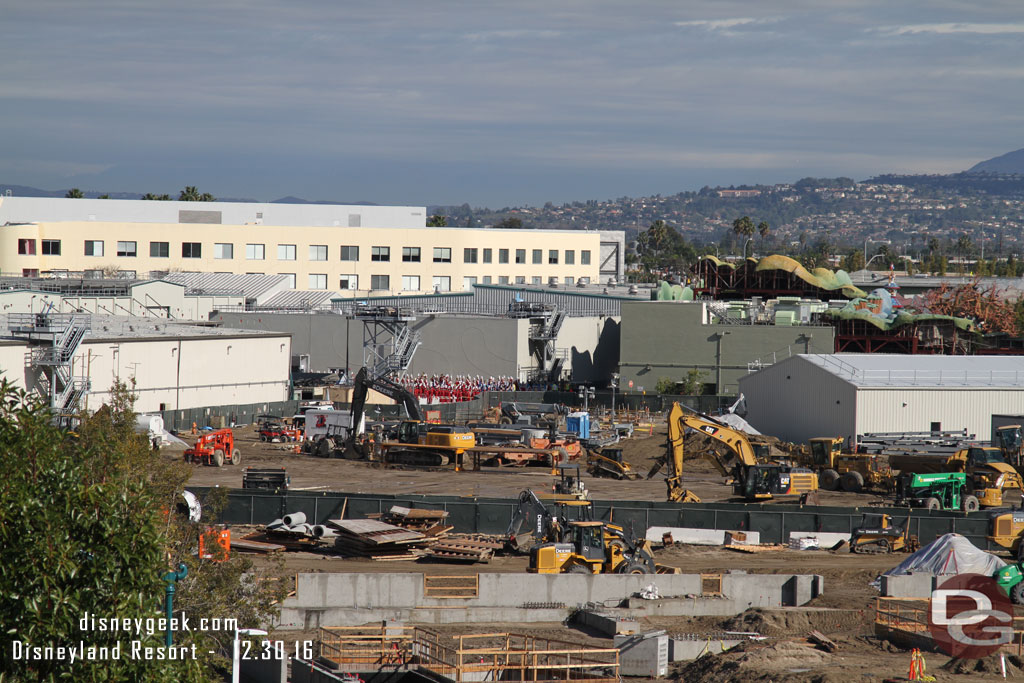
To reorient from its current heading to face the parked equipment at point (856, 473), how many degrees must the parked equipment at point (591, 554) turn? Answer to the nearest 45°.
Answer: approximately 45° to its left

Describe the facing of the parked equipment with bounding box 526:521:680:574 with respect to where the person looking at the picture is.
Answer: facing to the right of the viewer

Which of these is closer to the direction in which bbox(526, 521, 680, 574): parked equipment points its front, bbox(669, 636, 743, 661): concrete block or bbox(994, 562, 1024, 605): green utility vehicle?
the green utility vehicle

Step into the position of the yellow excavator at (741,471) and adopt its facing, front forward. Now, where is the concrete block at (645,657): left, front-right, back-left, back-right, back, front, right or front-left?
left

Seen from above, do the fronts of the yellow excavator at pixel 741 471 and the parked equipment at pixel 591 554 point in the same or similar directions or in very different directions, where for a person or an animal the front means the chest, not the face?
very different directions

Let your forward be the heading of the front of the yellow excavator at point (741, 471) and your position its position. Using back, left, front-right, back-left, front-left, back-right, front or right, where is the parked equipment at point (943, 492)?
back

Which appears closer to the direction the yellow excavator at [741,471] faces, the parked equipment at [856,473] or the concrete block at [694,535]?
the concrete block

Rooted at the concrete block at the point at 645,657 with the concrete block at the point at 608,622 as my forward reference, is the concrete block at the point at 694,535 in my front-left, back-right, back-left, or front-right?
front-right

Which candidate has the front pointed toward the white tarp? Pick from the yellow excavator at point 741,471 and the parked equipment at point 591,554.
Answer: the parked equipment

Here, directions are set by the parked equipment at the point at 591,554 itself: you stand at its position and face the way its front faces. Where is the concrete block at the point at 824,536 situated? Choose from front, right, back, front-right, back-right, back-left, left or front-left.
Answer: front-left

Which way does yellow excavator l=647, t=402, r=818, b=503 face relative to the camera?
to the viewer's left

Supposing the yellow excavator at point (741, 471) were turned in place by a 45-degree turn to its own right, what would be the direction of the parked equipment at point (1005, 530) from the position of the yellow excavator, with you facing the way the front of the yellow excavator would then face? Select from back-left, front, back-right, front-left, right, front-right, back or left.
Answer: back

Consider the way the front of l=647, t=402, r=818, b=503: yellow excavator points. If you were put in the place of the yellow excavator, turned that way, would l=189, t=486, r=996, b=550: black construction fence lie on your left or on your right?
on your left

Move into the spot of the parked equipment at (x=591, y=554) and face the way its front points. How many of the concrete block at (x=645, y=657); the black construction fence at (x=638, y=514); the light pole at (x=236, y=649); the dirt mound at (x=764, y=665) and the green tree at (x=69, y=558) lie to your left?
1

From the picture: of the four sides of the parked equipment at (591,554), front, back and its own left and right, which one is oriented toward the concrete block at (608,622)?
right
